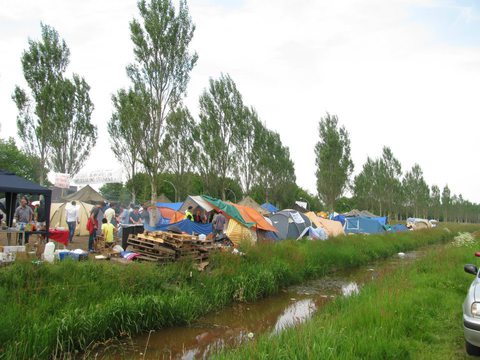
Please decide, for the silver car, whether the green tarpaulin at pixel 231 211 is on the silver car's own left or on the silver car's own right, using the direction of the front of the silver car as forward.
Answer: on the silver car's own right

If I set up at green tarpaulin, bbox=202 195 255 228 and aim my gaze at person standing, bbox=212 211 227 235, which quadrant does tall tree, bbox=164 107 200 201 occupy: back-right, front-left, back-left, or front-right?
back-right

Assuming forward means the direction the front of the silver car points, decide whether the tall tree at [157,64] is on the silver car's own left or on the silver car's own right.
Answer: on the silver car's own right

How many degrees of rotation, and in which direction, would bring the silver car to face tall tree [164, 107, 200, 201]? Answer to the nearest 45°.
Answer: approximately 90° to its right

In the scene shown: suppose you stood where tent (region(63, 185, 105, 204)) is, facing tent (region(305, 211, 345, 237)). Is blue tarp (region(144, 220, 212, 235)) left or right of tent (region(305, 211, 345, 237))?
right

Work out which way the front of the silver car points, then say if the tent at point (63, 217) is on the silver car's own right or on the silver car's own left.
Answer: on the silver car's own right

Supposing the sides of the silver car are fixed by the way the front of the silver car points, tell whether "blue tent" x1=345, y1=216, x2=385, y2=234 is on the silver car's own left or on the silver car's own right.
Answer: on the silver car's own right

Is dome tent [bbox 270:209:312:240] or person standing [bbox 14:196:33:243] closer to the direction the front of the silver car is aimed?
the person standing
